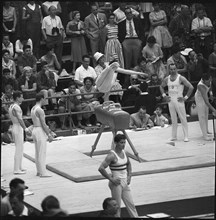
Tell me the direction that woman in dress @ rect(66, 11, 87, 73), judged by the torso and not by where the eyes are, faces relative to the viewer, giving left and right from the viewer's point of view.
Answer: facing the viewer and to the right of the viewer

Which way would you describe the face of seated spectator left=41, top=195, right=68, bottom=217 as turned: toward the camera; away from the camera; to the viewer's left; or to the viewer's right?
away from the camera

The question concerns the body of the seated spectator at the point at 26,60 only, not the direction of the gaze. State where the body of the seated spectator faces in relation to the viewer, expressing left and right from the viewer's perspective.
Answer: facing the viewer

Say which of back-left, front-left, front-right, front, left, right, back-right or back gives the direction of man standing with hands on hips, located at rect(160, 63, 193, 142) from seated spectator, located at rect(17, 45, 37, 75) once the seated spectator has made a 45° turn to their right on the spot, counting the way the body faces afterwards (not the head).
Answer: left

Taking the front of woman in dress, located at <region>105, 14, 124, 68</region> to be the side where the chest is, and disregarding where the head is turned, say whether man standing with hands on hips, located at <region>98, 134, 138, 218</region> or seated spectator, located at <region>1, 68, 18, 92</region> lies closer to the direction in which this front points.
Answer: the man standing with hands on hips

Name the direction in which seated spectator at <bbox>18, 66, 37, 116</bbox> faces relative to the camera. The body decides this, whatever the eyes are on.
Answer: toward the camera

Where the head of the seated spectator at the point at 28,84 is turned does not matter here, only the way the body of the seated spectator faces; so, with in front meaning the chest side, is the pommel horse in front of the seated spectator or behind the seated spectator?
in front

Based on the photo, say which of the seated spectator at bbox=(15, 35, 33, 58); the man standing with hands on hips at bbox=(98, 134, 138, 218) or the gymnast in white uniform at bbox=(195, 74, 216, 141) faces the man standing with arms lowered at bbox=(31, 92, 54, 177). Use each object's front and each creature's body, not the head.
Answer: the seated spectator
